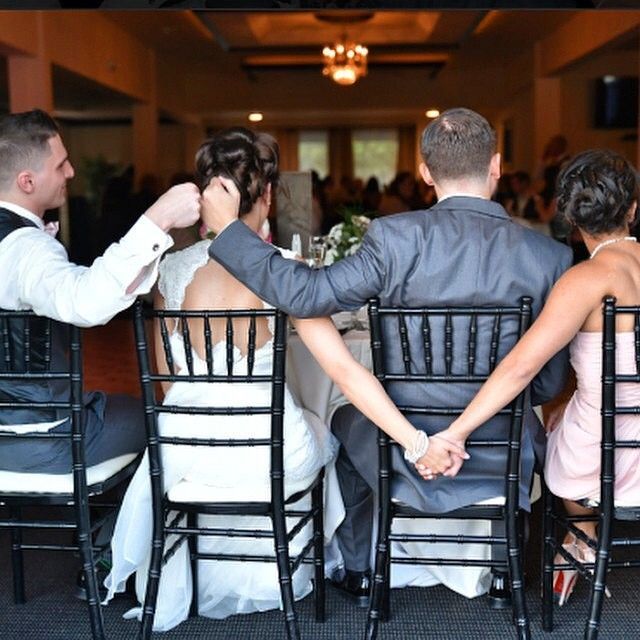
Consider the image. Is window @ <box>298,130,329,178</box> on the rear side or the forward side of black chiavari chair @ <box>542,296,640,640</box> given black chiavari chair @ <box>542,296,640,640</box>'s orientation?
on the forward side

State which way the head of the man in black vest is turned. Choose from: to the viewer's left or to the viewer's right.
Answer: to the viewer's right

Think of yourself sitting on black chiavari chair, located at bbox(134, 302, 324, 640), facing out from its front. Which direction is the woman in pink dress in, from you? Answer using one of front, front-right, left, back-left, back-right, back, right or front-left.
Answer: right

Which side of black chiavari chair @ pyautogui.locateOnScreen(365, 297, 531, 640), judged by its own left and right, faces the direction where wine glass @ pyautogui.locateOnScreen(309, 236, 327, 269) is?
front

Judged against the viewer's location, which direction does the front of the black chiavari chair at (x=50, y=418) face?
facing away from the viewer and to the right of the viewer

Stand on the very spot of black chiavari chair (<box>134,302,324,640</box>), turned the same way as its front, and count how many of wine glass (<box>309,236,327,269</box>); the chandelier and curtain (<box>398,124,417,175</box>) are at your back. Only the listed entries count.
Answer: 0

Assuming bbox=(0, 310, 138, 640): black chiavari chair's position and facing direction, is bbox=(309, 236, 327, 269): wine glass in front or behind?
in front

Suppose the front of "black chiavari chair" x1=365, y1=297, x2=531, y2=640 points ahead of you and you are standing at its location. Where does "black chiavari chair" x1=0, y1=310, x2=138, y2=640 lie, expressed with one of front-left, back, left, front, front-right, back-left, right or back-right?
left

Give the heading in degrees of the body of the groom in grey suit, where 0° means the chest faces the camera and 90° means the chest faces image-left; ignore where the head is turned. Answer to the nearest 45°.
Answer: approximately 180°

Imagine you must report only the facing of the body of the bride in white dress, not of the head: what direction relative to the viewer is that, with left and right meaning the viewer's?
facing away from the viewer

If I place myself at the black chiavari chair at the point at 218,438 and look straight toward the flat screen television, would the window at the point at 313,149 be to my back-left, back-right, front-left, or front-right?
front-left

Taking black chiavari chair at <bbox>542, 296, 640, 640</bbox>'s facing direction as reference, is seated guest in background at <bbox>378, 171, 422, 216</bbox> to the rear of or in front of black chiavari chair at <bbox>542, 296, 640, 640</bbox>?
in front

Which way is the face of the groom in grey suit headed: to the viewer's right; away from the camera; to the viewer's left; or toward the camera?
away from the camera

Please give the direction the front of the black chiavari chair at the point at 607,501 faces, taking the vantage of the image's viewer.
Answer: facing away from the viewer and to the left of the viewer

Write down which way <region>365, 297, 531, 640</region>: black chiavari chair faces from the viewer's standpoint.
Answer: facing away from the viewer

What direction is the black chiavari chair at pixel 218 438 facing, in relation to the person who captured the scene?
facing away from the viewer
